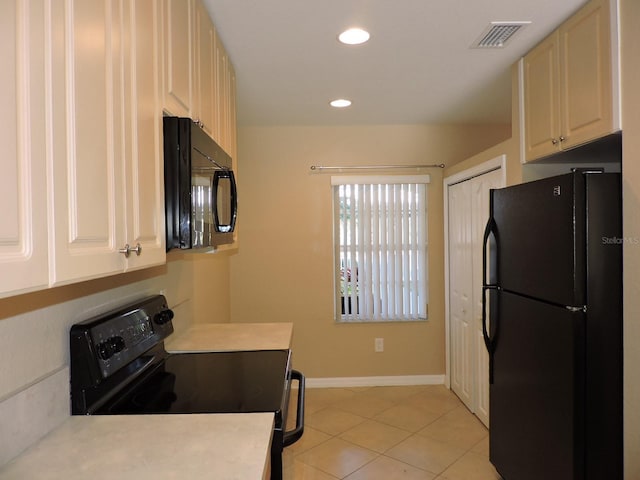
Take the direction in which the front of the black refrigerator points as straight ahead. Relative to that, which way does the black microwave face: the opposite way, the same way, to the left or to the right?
the opposite way

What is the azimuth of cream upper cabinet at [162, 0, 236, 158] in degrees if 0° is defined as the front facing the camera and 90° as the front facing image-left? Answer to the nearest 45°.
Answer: approximately 270°

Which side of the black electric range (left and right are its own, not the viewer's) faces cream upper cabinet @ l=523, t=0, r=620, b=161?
front

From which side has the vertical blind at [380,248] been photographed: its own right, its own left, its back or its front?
front

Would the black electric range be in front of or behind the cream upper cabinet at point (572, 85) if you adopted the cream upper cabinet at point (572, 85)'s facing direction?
in front

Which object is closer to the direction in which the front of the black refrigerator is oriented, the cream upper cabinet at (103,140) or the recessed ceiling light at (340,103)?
the cream upper cabinet

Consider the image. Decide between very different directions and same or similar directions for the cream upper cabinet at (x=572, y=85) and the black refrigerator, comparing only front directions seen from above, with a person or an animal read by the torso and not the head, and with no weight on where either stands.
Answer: same or similar directions

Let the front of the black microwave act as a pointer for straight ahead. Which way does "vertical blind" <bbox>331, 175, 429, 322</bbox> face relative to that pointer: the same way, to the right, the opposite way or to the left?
to the right

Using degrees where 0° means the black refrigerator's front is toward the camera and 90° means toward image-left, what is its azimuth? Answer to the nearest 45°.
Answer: approximately 45°

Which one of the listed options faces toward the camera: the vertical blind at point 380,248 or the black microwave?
the vertical blind

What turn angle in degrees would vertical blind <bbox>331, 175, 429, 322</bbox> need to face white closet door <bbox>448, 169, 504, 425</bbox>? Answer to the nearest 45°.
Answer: approximately 45° to its left

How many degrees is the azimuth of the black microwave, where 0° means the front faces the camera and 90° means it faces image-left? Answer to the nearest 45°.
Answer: approximately 270°

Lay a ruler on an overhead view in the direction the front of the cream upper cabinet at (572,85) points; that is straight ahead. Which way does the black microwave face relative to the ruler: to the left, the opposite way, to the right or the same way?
the opposite way

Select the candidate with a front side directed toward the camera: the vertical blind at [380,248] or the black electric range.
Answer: the vertical blind

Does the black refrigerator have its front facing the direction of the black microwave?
yes
